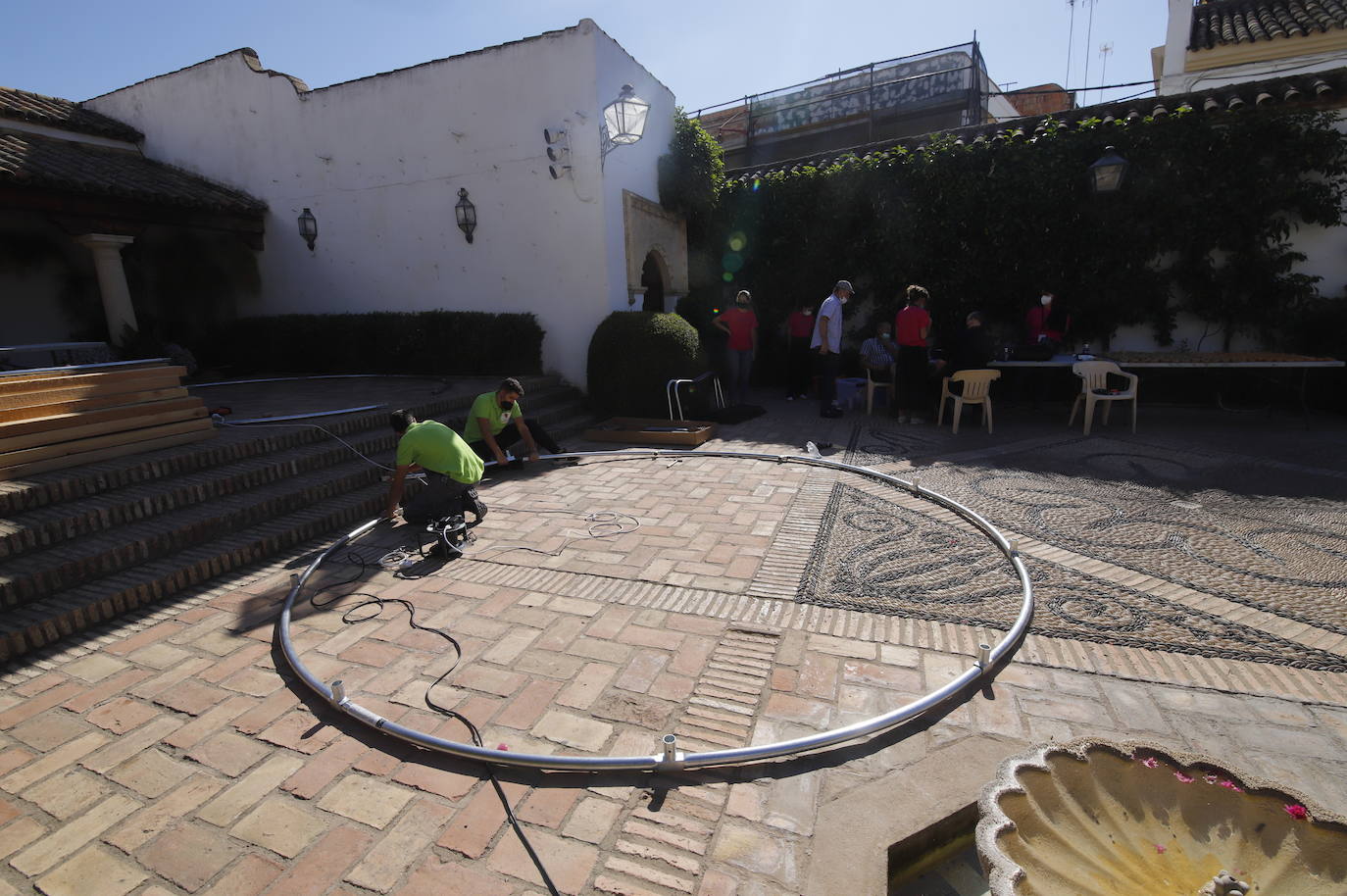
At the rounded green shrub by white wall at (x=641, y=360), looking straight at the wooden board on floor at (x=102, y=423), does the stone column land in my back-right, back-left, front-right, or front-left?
front-right

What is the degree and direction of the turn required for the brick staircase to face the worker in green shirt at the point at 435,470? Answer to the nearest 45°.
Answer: approximately 45° to its left

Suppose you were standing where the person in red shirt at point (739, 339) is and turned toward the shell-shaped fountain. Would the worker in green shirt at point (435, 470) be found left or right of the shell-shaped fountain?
right

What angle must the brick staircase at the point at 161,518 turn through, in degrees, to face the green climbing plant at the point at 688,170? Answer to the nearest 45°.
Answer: approximately 90° to its left

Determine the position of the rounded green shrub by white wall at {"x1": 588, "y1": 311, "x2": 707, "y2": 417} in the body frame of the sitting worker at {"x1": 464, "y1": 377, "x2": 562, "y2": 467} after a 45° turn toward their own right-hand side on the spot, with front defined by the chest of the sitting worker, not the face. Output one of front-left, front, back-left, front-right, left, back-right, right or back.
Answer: back-left

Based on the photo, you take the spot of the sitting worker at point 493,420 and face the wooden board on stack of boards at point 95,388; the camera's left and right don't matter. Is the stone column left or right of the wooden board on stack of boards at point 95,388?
right

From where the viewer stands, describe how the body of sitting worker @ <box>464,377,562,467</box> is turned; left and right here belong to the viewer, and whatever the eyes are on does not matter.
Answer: facing the viewer and to the right of the viewer

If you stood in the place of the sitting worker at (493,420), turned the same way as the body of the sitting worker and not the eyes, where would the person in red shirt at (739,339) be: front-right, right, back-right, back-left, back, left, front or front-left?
left

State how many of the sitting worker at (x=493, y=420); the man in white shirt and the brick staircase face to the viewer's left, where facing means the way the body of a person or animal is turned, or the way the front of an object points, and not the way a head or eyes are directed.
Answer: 0

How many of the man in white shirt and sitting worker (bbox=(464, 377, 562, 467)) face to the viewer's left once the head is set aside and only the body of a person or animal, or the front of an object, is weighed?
0

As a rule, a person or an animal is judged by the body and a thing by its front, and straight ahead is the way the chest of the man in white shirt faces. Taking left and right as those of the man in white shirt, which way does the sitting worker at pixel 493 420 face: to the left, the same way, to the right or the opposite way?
the same way

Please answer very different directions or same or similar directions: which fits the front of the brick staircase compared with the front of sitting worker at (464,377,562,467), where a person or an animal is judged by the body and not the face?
same or similar directions

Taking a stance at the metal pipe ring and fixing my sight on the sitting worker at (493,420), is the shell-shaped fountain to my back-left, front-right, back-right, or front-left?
back-right

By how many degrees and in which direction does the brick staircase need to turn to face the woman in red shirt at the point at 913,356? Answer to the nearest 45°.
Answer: approximately 45° to its left
